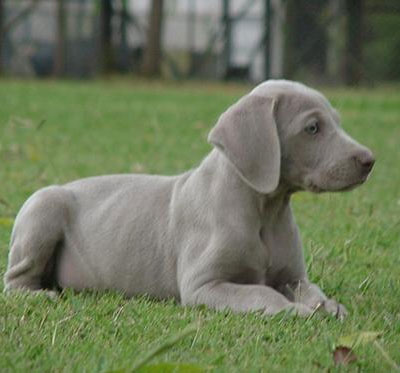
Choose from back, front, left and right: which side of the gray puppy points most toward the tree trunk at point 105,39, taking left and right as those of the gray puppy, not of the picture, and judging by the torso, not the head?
left

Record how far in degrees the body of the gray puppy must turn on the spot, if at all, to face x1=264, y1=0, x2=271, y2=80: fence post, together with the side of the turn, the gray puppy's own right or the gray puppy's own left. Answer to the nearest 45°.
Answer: approximately 90° to the gray puppy's own left

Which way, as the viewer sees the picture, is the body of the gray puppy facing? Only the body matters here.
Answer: to the viewer's right

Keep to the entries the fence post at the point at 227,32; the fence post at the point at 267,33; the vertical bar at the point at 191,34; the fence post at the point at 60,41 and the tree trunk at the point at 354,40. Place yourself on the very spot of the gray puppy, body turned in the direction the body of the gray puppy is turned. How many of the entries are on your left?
5

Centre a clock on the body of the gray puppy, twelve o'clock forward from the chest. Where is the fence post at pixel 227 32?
The fence post is roughly at 9 o'clock from the gray puppy.

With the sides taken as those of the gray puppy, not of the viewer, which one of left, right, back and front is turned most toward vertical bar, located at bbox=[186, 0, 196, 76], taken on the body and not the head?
left

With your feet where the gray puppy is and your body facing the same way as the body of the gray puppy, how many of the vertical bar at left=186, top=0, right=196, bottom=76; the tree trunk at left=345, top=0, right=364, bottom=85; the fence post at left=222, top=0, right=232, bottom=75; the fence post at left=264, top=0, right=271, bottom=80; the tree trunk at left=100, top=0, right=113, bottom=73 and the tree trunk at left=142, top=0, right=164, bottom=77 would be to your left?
6

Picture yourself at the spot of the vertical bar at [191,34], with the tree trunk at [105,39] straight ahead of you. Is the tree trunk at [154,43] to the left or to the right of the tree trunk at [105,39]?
left

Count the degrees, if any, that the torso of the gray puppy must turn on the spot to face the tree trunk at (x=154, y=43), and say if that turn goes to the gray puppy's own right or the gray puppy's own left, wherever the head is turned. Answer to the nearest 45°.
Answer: approximately 90° to the gray puppy's own left

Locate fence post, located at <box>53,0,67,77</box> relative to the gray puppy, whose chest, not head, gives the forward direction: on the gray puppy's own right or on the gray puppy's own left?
on the gray puppy's own left
